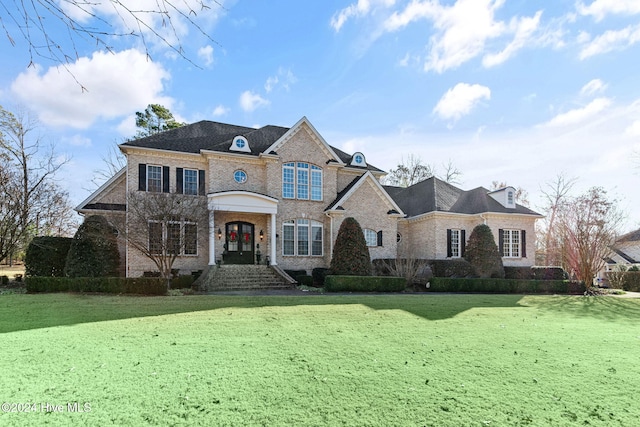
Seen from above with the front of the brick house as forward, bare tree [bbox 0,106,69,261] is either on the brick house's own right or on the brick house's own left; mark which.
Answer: on the brick house's own right

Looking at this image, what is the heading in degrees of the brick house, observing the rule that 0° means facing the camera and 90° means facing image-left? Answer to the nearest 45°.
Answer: approximately 0°

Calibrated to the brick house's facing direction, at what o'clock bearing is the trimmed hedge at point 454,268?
The trimmed hedge is roughly at 9 o'clock from the brick house.

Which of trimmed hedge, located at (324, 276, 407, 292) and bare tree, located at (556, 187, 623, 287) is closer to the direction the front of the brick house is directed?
the trimmed hedge
